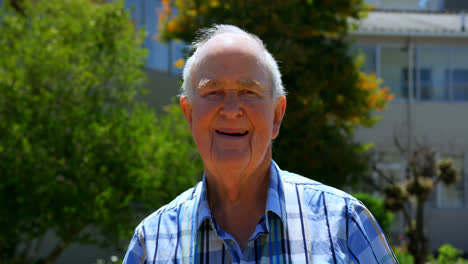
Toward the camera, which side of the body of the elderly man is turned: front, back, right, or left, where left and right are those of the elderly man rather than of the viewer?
front

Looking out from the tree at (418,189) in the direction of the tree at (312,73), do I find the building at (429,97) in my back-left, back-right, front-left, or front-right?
back-right

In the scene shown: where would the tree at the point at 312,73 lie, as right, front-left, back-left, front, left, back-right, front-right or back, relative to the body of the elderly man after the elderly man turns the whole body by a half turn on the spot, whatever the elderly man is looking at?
front

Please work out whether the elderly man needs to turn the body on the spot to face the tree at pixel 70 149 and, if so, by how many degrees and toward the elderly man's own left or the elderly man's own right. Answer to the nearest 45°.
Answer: approximately 135° to the elderly man's own right

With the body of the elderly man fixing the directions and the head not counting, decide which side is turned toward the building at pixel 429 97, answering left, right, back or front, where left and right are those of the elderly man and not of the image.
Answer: back

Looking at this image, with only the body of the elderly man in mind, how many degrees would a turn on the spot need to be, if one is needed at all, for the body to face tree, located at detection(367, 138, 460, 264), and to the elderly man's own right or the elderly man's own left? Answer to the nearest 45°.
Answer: approximately 180°

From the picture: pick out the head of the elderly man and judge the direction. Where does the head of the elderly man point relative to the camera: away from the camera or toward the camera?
toward the camera
